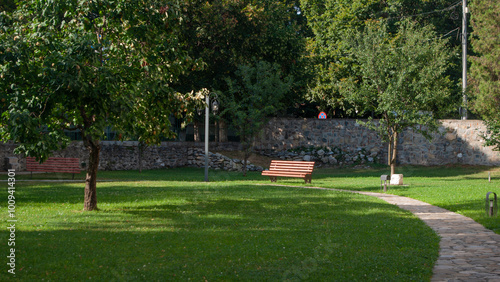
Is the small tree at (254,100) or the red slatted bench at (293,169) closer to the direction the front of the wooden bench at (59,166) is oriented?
the red slatted bench

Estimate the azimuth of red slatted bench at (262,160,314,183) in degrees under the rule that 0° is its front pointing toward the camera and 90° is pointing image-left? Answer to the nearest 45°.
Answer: approximately 45°

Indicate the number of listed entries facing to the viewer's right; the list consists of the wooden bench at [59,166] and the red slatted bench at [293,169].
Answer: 0

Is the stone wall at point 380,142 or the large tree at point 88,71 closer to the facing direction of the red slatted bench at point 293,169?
the large tree

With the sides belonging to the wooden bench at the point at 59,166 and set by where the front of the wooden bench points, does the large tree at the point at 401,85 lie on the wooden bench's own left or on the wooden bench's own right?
on the wooden bench's own left

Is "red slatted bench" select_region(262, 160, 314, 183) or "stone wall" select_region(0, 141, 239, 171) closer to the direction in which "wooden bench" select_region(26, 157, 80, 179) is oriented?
the red slatted bench

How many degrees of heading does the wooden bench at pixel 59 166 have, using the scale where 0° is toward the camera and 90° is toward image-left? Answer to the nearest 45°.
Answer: approximately 0°

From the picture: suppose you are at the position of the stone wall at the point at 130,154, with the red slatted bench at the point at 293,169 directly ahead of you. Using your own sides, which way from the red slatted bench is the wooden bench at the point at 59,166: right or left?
right

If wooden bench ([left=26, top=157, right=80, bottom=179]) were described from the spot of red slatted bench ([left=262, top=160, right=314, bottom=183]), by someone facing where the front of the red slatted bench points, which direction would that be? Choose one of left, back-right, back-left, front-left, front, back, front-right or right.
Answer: front-right

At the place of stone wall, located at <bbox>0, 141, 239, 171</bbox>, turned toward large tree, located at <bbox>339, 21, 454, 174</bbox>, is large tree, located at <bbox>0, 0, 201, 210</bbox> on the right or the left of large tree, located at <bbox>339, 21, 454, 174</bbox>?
right

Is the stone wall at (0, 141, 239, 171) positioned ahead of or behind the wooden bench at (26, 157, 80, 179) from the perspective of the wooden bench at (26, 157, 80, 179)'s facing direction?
behind

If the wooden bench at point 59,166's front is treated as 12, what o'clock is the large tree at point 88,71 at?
The large tree is roughly at 12 o'clock from the wooden bench.

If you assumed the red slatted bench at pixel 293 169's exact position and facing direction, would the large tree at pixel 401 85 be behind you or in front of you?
behind

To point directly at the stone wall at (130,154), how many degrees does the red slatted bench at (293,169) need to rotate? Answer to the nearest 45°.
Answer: approximately 90° to its right
